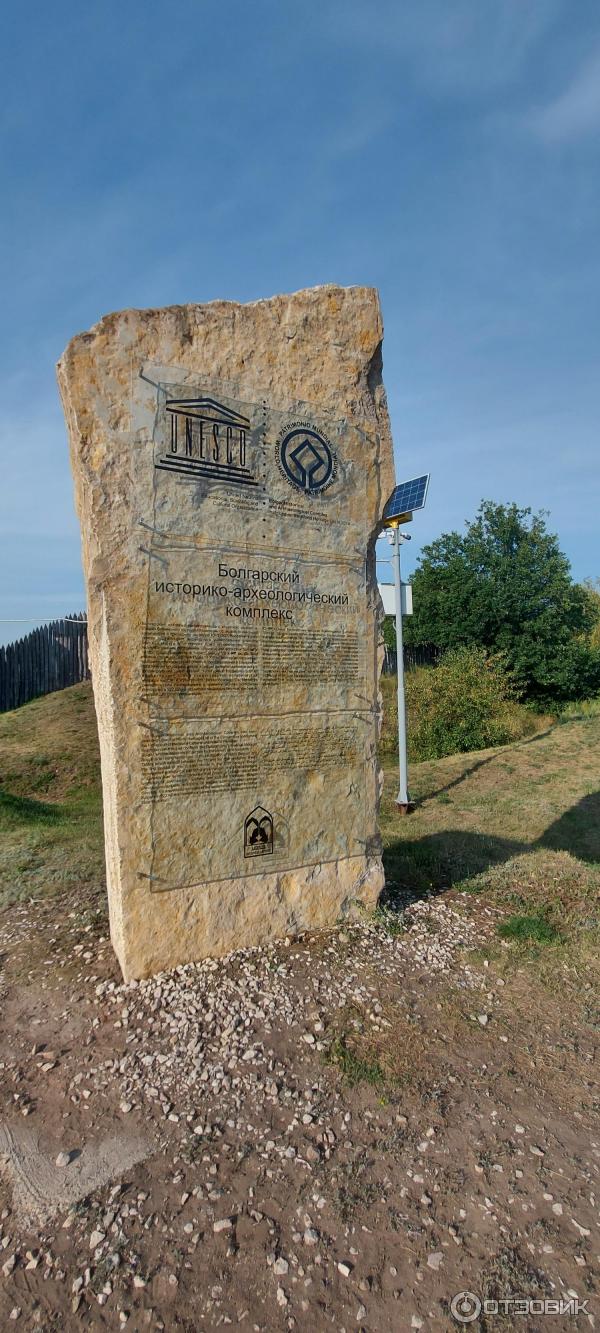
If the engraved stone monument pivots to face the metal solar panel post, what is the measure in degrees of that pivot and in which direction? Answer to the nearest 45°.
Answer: approximately 90° to its left

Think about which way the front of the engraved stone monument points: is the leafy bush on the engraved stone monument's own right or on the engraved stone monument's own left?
on the engraved stone monument's own left

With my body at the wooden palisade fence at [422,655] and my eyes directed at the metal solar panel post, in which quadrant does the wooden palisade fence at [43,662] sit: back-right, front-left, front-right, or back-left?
front-right

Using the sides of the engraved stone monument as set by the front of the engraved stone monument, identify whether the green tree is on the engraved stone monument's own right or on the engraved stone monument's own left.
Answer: on the engraved stone monument's own left

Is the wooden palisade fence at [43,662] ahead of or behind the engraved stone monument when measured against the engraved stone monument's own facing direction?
behind

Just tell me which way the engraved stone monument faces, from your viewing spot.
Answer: facing the viewer and to the right of the viewer

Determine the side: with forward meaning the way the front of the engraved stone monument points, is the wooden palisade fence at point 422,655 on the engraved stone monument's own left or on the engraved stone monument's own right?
on the engraved stone monument's own left

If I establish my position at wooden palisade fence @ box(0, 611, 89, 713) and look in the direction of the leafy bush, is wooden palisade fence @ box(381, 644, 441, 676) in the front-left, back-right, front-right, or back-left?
front-left
